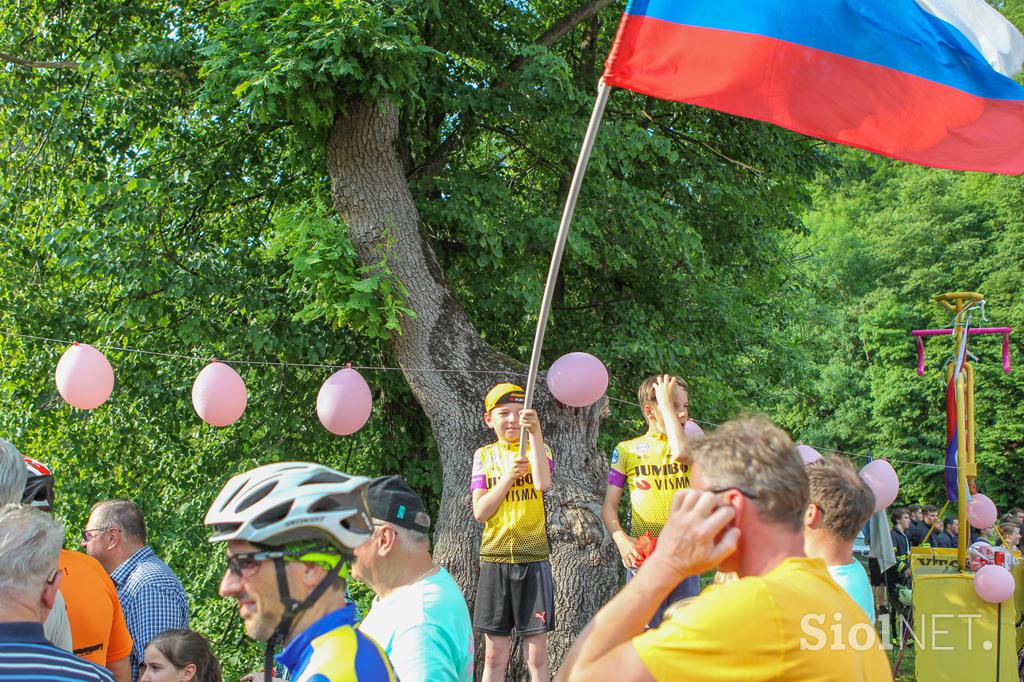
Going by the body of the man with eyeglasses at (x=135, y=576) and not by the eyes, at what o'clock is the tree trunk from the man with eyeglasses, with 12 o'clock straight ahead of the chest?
The tree trunk is roughly at 4 o'clock from the man with eyeglasses.

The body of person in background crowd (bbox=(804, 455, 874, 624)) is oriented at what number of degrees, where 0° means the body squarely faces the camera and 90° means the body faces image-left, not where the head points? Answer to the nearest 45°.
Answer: approximately 135°

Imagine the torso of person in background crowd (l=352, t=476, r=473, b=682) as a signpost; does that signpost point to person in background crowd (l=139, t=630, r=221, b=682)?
yes

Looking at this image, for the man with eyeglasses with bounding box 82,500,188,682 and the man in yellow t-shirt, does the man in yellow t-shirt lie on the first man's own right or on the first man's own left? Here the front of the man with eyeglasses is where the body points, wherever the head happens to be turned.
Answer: on the first man's own left

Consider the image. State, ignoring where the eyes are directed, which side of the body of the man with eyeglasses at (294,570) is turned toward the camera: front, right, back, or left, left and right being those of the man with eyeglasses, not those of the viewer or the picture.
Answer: left

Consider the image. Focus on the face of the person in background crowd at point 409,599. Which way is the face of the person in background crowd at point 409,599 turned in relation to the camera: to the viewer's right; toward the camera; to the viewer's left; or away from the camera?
to the viewer's left
